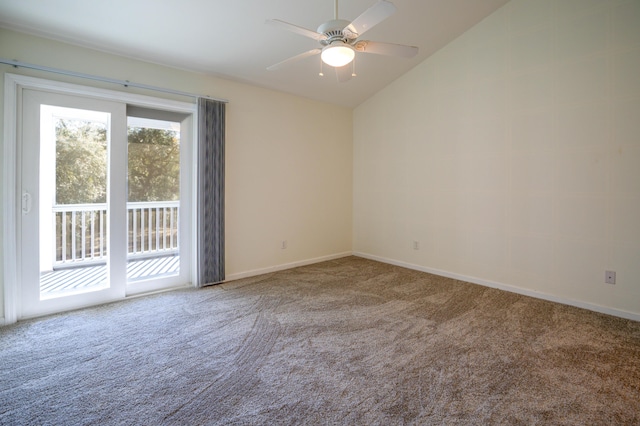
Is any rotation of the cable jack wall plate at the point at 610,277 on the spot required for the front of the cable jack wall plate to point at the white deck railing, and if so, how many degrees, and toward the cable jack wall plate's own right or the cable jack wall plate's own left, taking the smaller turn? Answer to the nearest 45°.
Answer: approximately 45° to the cable jack wall plate's own right

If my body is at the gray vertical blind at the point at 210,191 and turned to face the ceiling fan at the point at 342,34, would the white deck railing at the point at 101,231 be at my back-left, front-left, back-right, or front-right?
back-right

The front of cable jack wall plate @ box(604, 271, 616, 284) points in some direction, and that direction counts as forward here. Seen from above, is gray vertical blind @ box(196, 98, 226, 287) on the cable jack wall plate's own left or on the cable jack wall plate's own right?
on the cable jack wall plate's own right

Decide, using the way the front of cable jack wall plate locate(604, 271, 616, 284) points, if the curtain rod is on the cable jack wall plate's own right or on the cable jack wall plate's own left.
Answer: on the cable jack wall plate's own right

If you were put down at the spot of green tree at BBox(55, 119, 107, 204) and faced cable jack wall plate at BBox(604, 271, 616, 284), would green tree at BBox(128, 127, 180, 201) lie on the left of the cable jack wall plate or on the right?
left

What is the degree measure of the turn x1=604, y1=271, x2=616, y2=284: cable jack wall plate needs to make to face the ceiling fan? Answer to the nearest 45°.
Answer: approximately 45° to its right

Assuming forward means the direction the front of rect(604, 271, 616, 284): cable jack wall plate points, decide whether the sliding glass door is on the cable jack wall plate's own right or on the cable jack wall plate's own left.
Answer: on the cable jack wall plate's own right

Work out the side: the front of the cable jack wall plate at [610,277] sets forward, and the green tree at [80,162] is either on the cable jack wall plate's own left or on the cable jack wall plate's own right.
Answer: on the cable jack wall plate's own right
